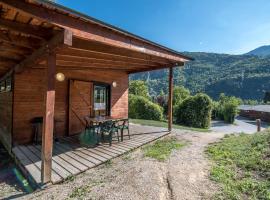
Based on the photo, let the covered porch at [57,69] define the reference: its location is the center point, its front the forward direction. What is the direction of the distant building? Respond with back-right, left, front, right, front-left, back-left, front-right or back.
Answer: left

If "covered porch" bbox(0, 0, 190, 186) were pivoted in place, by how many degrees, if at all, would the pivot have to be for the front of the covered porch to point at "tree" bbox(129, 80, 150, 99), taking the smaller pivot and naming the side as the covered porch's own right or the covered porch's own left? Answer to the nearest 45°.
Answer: approximately 135° to the covered porch's own left

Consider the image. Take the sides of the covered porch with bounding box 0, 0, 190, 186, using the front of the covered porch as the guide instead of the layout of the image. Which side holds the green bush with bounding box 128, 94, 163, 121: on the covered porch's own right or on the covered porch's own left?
on the covered porch's own left

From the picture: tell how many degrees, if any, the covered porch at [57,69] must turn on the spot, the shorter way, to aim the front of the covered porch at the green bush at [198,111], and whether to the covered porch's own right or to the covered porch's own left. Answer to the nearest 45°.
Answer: approximately 90° to the covered porch's own left

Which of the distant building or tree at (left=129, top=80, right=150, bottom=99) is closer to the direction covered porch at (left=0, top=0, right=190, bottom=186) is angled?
the distant building
